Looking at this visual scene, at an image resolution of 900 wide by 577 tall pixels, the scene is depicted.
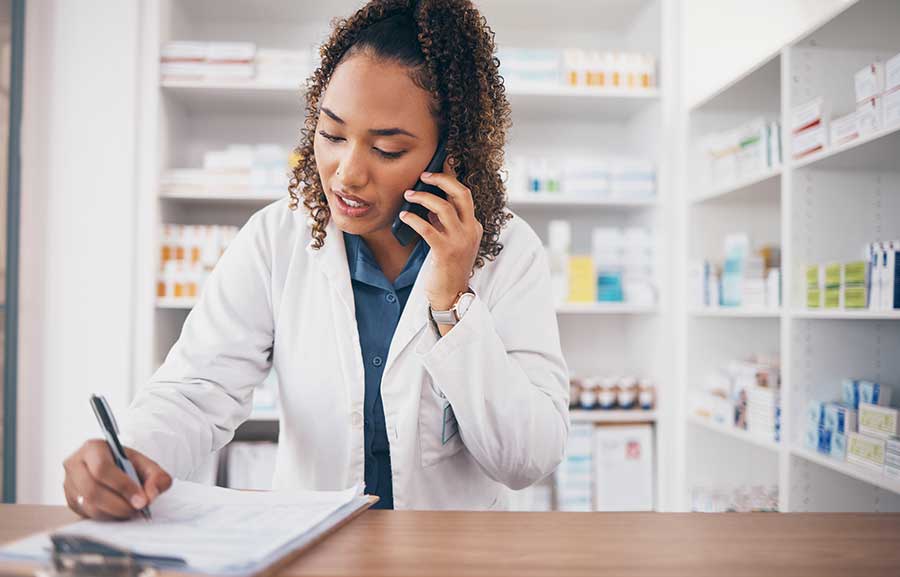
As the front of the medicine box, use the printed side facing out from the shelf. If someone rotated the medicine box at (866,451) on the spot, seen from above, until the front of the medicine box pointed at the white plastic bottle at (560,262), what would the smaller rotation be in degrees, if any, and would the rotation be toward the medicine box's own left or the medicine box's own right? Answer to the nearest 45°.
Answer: approximately 90° to the medicine box's own right

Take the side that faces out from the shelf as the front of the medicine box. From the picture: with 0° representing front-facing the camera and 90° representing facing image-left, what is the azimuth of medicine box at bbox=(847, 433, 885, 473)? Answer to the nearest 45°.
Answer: approximately 45°

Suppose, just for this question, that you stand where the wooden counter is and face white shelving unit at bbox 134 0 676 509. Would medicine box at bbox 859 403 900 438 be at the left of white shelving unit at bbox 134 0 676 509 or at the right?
right

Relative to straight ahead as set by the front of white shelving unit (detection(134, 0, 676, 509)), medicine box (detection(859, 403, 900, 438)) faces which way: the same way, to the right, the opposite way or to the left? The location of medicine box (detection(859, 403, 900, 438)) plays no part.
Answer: to the right

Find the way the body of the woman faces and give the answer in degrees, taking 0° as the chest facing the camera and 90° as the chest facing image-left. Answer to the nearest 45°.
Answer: approximately 0°

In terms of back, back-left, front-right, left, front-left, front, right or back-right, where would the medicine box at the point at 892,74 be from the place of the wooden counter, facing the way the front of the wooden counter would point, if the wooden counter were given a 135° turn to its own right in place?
right

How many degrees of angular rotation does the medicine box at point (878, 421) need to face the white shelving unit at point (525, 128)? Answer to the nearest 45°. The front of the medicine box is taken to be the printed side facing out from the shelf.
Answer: approximately 90° to its right

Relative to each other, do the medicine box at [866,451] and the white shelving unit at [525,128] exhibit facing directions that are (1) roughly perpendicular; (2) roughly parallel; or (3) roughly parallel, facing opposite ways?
roughly perpendicular

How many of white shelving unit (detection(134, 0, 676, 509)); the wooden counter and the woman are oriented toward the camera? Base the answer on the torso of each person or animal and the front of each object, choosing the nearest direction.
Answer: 3

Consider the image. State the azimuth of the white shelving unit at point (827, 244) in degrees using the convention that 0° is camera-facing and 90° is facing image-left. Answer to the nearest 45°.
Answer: approximately 45°

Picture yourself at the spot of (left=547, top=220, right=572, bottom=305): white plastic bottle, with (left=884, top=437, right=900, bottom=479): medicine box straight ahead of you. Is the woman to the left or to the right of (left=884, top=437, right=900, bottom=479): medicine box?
right

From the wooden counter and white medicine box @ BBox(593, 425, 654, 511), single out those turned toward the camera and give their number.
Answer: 2
